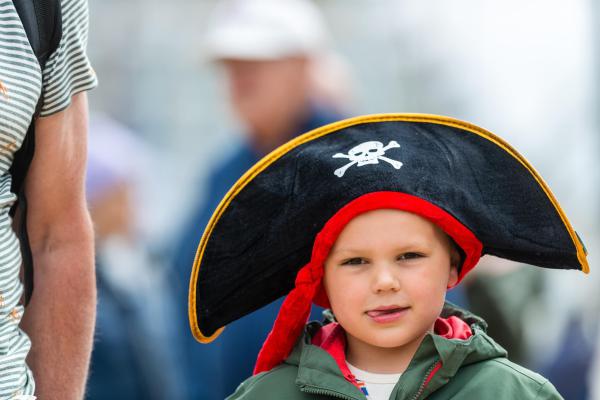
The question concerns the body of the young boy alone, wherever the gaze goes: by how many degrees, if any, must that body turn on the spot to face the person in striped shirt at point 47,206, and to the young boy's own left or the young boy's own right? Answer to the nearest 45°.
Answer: approximately 90° to the young boy's own right

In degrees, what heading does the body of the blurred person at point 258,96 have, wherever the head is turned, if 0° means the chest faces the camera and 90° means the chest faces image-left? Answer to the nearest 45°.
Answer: approximately 45°

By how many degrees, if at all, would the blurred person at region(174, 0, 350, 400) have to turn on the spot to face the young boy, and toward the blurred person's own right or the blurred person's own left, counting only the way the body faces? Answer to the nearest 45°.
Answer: approximately 45° to the blurred person's own left

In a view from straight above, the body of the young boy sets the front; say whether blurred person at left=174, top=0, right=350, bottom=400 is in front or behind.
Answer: behind

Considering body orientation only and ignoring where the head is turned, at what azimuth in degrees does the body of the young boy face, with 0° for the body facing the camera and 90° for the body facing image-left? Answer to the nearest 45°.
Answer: approximately 0°

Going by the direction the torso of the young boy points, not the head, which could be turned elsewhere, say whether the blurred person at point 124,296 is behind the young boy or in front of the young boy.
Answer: behind
